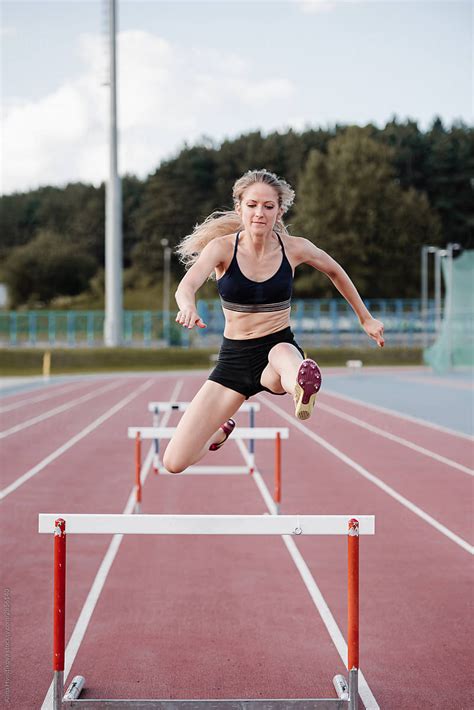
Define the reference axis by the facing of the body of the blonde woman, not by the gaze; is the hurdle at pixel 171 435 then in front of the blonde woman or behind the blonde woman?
behind

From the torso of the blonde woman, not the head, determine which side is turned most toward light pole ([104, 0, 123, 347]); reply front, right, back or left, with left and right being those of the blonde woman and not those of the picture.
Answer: back

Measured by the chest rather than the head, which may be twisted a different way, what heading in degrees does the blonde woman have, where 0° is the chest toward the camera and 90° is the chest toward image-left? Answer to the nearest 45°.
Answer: approximately 0°

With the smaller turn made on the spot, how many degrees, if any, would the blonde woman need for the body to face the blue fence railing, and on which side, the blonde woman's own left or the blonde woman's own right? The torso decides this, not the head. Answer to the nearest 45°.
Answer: approximately 180°
